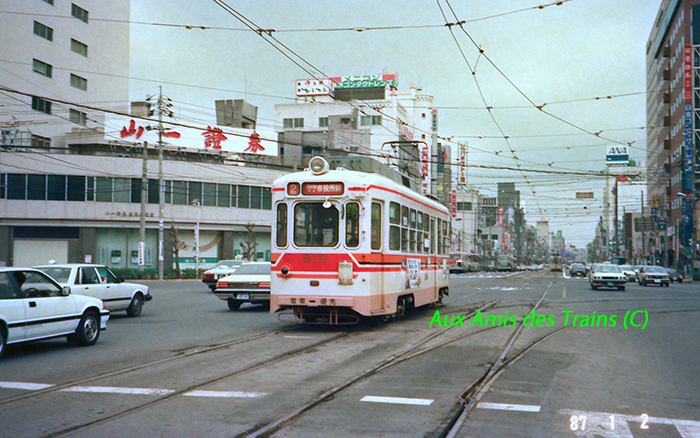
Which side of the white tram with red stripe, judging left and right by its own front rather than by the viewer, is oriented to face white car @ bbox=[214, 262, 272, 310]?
right

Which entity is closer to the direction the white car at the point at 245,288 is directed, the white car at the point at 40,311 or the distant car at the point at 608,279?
the distant car

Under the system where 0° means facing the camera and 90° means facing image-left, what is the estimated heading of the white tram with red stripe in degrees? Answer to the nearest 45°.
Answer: approximately 45°

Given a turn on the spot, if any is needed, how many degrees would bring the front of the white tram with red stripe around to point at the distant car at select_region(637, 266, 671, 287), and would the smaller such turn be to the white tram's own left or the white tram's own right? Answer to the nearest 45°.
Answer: approximately 180°

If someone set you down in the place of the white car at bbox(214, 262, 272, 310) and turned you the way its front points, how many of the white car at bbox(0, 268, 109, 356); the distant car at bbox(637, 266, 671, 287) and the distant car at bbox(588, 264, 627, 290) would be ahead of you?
2

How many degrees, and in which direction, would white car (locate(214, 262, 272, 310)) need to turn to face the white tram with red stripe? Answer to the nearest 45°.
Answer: approximately 135° to its right

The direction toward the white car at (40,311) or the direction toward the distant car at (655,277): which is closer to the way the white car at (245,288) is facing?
the distant car

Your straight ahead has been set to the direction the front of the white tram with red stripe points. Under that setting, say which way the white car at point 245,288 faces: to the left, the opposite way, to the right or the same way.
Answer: the opposite way

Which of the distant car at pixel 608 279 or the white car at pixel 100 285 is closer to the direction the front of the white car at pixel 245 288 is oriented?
the distant car

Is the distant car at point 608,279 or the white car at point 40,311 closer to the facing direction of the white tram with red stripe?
the white car

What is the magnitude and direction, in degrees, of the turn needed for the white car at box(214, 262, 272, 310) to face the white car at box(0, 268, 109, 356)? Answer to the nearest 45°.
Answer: approximately 135° to its right

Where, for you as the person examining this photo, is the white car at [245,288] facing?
facing away from the viewer and to the right of the viewer

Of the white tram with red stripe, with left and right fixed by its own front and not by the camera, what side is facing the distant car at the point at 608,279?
back
